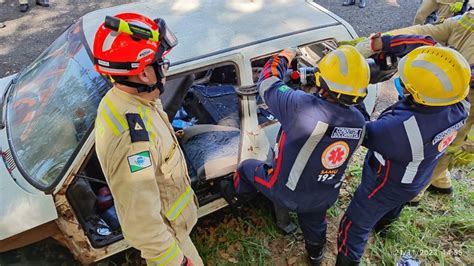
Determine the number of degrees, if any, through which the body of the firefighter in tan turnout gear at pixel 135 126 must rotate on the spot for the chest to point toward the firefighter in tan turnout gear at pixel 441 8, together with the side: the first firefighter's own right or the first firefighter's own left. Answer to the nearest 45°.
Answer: approximately 45° to the first firefighter's own left

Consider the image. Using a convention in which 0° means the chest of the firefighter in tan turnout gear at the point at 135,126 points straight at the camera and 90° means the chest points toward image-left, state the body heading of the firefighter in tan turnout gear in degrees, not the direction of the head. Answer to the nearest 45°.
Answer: approximately 270°

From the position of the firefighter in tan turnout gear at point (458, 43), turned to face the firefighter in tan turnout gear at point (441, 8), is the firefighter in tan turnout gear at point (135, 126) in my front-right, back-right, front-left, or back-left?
back-left

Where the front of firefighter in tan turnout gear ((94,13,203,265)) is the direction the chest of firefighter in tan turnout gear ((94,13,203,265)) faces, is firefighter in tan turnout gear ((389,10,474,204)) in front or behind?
in front
